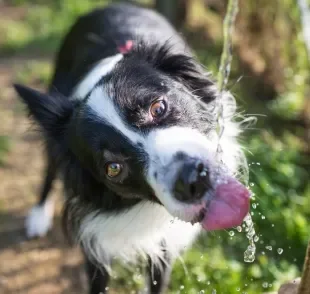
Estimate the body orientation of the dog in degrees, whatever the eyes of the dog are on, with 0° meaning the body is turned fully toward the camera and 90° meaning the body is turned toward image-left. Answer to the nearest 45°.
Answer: approximately 0°
